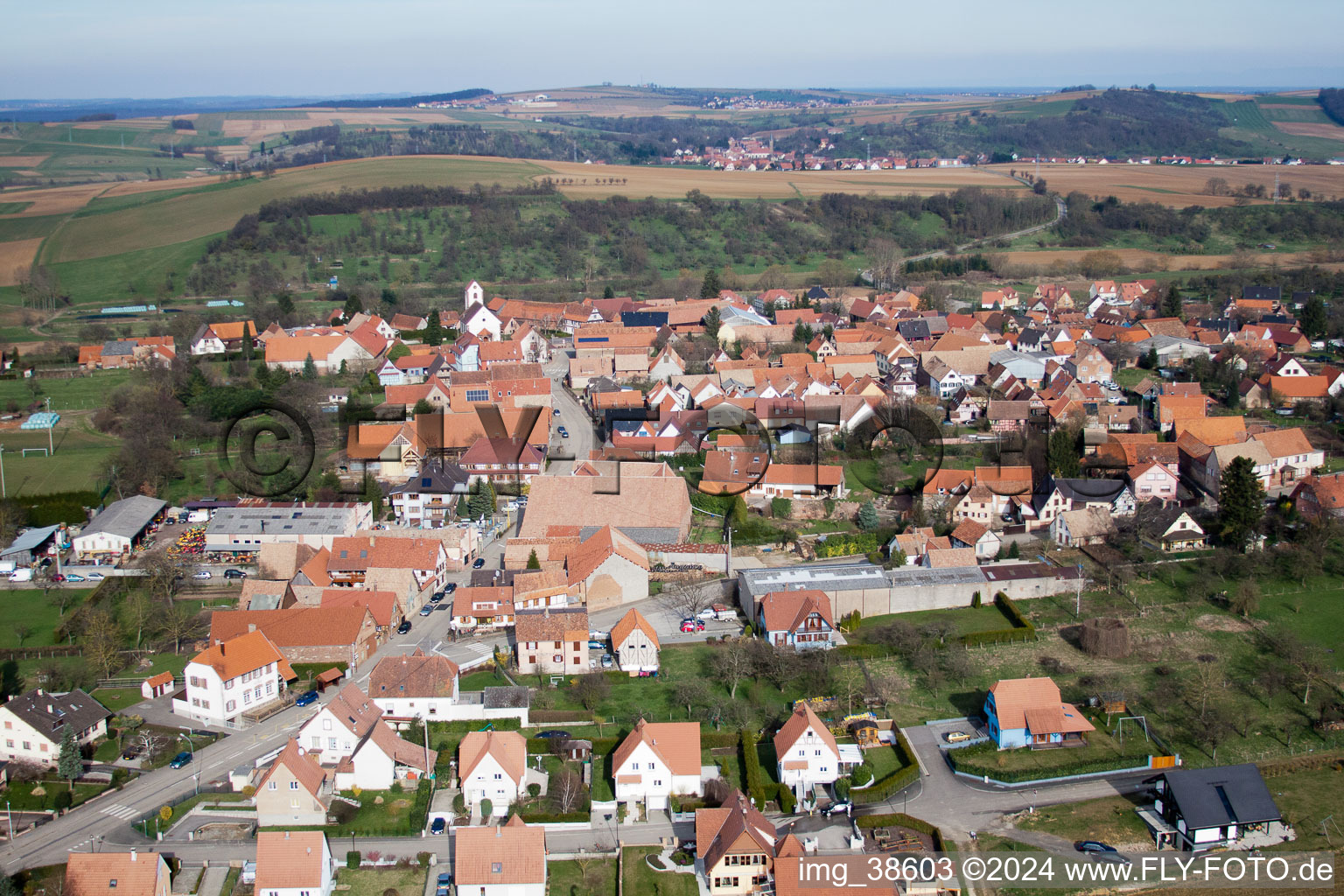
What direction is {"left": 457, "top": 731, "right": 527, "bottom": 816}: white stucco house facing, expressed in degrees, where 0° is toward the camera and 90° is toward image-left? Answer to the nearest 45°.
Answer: approximately 0°

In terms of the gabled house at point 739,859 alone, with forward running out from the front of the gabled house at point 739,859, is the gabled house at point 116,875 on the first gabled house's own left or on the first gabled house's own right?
on the first gabled house's own right

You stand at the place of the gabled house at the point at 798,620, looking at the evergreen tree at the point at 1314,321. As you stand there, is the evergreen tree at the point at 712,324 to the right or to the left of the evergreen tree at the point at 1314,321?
left

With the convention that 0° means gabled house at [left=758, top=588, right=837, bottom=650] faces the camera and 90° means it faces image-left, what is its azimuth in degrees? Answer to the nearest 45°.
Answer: approximately 0°

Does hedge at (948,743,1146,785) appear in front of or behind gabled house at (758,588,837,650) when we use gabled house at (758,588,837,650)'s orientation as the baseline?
in front

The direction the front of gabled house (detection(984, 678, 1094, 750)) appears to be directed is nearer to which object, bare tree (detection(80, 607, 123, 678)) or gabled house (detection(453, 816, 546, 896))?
the gabled house

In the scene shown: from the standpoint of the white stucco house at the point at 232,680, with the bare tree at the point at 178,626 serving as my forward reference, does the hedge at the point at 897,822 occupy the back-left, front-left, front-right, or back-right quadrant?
back-right

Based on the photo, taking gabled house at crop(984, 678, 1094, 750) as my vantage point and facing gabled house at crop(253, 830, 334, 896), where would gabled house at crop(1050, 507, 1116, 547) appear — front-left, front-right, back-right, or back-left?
back-right

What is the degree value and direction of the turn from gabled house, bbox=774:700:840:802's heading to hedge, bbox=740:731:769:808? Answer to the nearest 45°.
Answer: approximately 90° to its right

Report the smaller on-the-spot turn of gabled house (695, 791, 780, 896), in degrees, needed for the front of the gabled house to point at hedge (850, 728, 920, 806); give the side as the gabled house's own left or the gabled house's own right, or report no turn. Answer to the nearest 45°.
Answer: approximately 135° to the gabled house's own left
